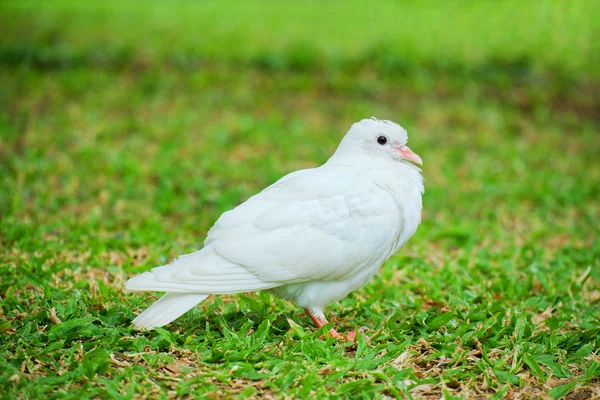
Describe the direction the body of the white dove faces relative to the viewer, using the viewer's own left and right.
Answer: facing to the right of the viewer
